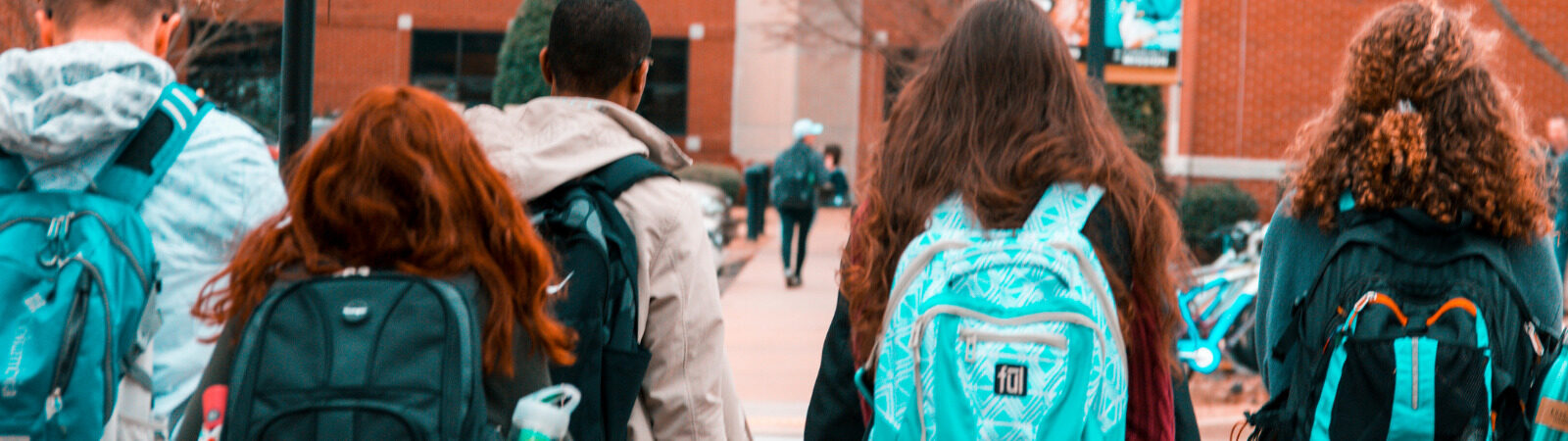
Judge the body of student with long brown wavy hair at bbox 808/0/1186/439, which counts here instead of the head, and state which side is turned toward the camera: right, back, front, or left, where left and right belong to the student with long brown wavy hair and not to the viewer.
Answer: back

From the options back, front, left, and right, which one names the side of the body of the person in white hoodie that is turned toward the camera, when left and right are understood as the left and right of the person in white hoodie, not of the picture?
back

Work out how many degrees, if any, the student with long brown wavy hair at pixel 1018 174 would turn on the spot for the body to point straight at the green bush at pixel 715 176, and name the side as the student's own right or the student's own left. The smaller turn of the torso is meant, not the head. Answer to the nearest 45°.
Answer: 0° — they already face it

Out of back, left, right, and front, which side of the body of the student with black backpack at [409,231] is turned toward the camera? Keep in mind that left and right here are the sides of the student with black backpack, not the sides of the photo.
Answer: back

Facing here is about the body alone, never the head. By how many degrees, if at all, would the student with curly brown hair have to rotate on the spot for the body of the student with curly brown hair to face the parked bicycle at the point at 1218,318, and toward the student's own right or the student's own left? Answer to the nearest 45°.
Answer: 0° — they already face it

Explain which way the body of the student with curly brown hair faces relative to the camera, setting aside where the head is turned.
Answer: away from the camera

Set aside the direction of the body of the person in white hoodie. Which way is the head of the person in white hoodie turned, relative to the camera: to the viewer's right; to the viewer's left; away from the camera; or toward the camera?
away from the camera

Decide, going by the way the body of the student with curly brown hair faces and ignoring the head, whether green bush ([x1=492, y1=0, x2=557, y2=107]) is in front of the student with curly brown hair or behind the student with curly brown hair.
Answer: in front

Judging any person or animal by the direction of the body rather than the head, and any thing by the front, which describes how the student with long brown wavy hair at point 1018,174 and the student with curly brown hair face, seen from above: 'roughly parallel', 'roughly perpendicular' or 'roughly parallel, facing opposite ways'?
roughly parallel

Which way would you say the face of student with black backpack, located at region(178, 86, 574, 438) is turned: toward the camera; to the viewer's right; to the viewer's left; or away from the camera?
away from the camera
